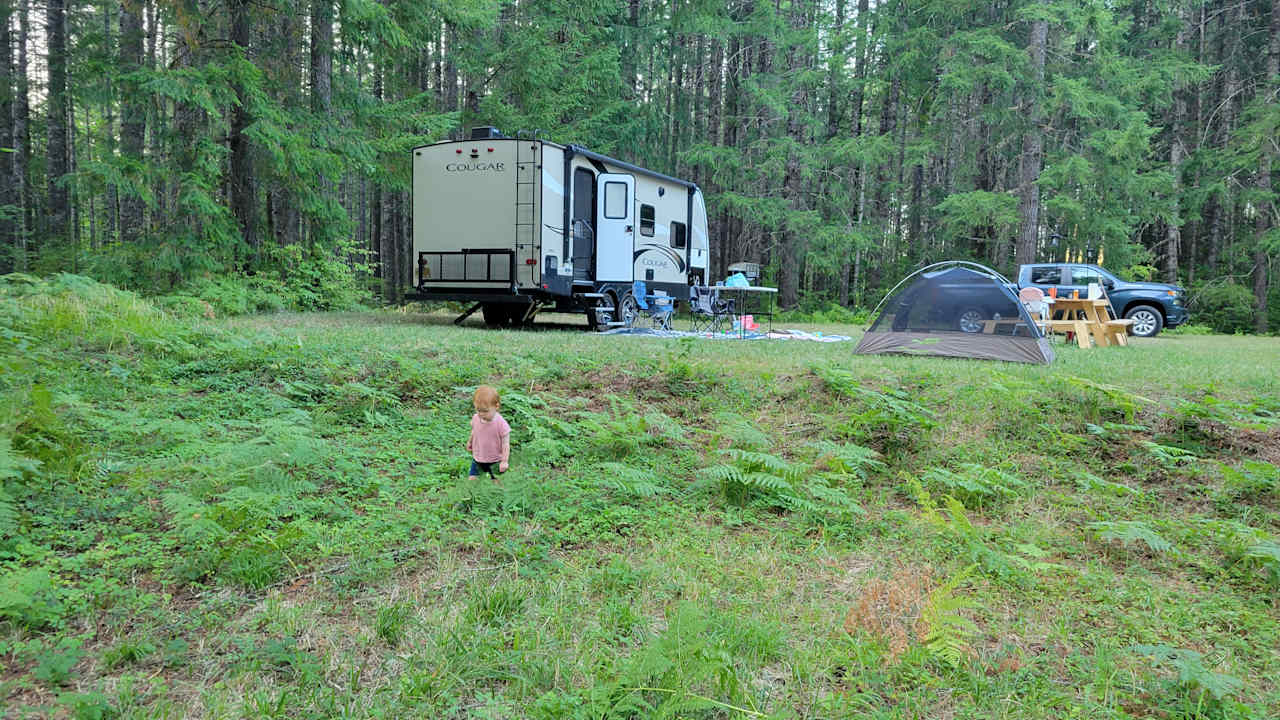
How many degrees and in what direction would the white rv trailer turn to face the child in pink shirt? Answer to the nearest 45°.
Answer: approximately 135° to its right

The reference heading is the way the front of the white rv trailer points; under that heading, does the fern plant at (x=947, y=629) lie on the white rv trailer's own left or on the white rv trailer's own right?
on the white rv trailer's own right

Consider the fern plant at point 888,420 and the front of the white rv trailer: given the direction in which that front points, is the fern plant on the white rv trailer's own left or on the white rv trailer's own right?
on the white rv trailer's own right

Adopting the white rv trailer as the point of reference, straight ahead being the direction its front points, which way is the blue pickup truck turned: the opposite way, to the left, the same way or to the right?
to the right

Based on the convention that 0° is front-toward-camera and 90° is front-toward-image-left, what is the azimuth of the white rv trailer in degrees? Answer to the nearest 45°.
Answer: approximately 225°

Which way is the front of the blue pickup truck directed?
to the viewer's right

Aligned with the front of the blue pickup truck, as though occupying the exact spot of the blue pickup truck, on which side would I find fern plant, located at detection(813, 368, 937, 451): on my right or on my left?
on my right

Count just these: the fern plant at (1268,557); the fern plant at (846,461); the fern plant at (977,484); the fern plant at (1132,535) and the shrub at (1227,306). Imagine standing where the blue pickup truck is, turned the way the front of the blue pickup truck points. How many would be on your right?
4

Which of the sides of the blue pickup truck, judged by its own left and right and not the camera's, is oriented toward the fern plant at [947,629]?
right
